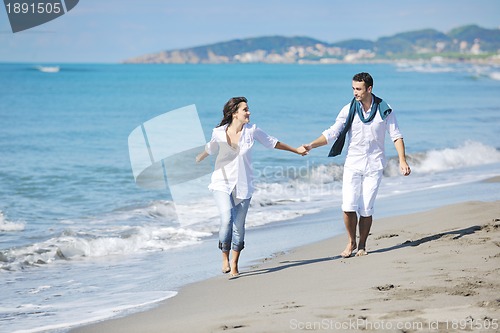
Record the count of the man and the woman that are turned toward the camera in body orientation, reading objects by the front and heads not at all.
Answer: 2

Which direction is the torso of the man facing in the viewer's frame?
toward the camera

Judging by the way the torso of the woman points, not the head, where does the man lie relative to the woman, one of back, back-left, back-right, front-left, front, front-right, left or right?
left

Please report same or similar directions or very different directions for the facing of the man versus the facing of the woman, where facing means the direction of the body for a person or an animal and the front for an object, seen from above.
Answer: same or similar directions

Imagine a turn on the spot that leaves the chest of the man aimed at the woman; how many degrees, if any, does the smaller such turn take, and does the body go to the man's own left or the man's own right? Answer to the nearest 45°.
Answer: approximately 90° to the man's own right

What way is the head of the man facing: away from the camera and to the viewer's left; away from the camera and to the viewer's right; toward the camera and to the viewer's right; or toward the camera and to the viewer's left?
toward the camera and to the viewer's left
